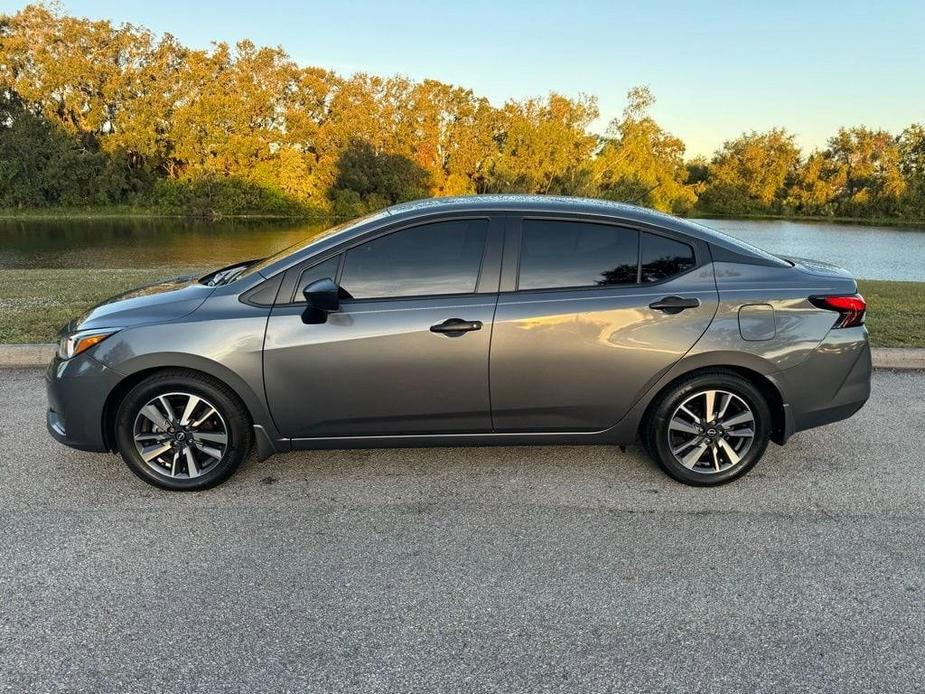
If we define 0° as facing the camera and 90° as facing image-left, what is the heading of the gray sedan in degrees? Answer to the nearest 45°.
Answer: approximately 90°
